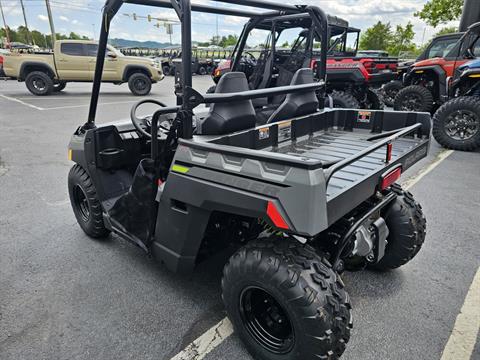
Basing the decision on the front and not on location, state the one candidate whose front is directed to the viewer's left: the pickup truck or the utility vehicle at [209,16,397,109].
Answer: the utility vehicle

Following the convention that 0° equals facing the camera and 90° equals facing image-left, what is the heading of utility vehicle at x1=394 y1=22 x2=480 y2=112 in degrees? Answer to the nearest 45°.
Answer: approximately 90°

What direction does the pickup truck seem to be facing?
to the viewer's right

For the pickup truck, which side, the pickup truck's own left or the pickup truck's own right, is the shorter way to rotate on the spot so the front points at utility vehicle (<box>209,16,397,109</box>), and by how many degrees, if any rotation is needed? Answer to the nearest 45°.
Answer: approximately 45° to the pickup truck's own right

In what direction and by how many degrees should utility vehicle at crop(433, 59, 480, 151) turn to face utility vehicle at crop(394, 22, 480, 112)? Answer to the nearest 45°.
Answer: approximately 90° to its right

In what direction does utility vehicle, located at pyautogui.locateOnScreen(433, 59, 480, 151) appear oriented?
to the viewer's left

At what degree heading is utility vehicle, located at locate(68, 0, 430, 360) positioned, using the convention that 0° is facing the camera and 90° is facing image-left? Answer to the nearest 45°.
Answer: approximately 135°

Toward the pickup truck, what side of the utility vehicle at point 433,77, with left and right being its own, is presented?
front

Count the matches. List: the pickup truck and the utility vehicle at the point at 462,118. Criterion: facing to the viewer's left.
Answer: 1

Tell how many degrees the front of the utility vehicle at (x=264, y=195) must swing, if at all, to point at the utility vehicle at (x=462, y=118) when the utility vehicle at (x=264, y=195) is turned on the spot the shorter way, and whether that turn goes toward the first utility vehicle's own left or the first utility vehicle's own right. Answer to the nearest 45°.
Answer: approximately 90° to the first utility vehicle's own right

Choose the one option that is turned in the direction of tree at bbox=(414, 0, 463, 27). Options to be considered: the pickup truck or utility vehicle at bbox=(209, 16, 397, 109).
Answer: the pickup truck

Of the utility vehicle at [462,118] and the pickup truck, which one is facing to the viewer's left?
the utility vehicle

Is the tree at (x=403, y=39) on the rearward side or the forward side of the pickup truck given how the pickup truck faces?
on the forward side

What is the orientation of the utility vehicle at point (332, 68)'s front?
to the viewer's left

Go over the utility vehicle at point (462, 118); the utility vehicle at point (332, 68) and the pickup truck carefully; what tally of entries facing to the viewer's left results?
2

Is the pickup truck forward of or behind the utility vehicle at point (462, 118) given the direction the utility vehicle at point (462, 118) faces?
forward
